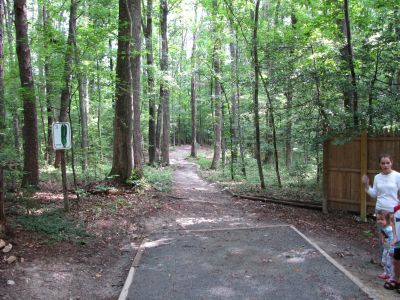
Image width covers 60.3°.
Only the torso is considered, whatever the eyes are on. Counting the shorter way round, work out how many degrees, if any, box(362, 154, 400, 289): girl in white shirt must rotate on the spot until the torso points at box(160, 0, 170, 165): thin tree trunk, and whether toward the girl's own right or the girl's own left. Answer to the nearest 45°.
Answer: approximately 135° to the girl's own right

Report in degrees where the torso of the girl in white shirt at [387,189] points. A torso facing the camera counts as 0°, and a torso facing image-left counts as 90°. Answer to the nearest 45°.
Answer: approximately 0°

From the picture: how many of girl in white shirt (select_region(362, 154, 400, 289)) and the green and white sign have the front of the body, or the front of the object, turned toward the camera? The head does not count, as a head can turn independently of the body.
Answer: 2

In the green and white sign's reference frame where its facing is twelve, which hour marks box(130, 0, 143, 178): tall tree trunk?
The tall tree trunk is roughly at 7 o'clock from the green and white sign.

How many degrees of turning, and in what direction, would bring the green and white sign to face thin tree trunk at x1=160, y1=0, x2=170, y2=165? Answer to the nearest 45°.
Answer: approximately 135° to its left

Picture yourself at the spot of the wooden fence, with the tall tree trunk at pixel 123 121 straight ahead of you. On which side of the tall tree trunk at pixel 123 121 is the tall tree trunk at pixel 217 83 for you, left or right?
right

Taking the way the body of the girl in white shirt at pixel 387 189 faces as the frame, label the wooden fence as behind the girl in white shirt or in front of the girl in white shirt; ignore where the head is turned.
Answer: behind

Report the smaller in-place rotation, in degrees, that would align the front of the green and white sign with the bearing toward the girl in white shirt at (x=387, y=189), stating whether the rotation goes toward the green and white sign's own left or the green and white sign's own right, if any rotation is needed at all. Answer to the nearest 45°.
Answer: approximately 45° to the green and white sign's own left

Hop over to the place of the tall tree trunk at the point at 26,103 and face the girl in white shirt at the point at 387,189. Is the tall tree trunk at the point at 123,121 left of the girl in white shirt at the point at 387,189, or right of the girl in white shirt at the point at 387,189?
left

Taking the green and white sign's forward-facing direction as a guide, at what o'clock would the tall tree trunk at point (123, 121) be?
The tall tree trunk is roughly at 7 o'clock from the green and white sign.

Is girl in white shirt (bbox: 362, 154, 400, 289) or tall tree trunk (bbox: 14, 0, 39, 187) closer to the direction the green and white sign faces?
the girl in white shirt
